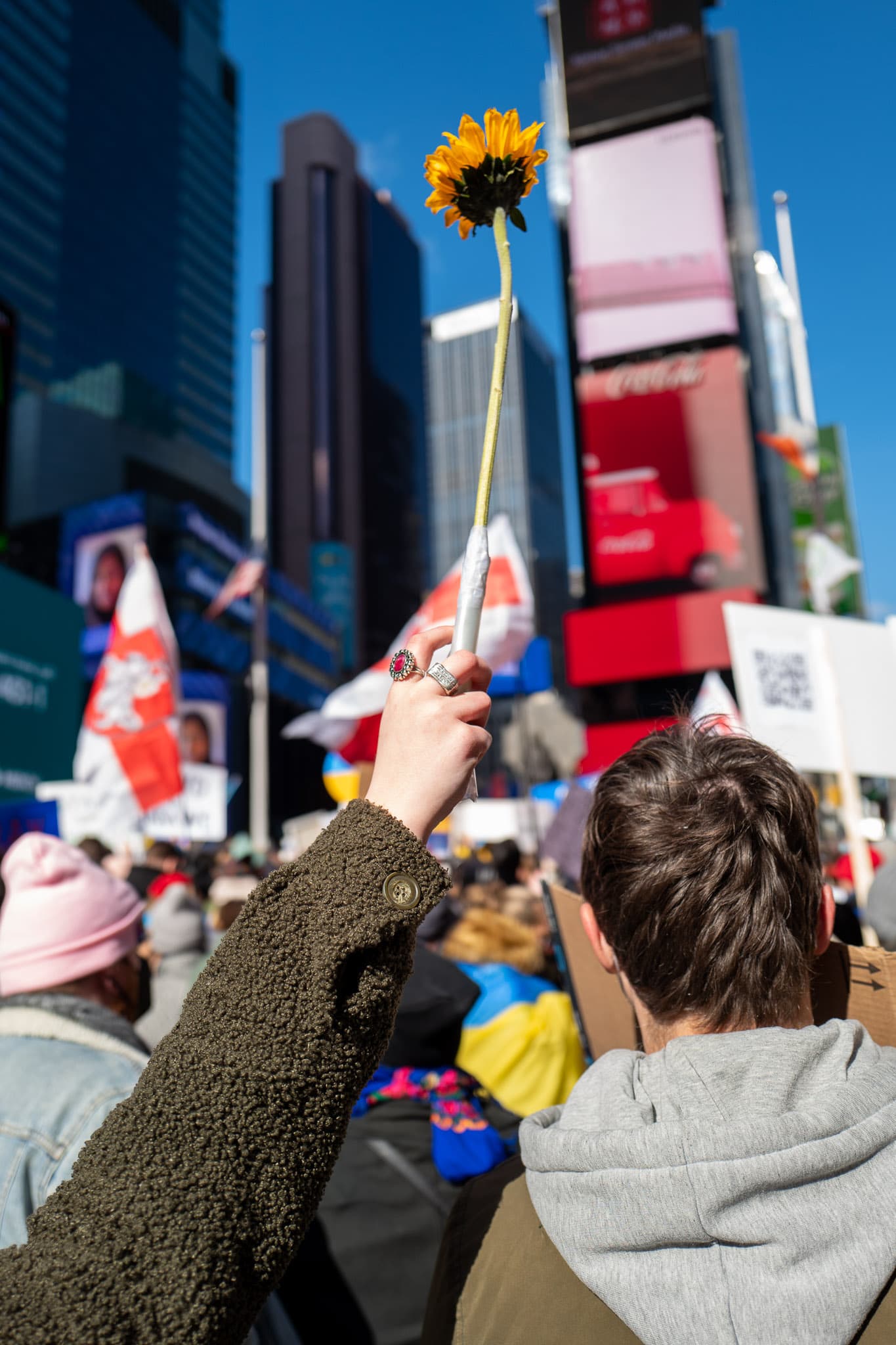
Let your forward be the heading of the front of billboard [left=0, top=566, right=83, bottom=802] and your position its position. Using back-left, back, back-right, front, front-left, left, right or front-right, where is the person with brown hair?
front-right

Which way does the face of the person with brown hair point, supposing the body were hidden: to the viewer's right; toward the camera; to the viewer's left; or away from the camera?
away from the camera

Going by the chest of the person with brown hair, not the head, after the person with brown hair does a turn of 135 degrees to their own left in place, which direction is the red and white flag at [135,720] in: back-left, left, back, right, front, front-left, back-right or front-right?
right

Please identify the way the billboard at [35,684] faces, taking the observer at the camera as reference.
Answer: facing the viewer and to the right of the viewer

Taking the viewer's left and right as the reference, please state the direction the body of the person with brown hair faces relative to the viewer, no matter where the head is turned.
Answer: facing away from the viewer

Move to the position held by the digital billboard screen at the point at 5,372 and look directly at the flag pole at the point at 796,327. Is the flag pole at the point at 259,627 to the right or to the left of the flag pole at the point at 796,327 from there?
left
